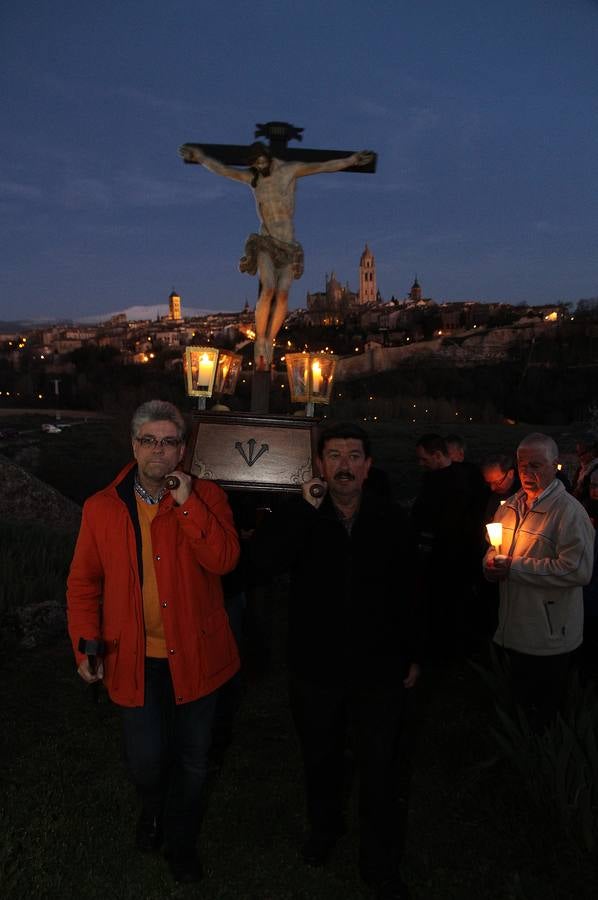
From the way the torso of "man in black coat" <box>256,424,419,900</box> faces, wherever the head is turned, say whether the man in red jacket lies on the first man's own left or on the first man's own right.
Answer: on the first man's own right

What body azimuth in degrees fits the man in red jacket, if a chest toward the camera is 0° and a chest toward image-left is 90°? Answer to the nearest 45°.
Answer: approximately 0°

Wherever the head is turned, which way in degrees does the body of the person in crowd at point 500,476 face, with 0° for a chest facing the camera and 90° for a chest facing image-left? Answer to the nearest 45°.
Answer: approximately 45°

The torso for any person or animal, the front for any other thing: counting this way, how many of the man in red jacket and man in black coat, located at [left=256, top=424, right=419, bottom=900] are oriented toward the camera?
2
